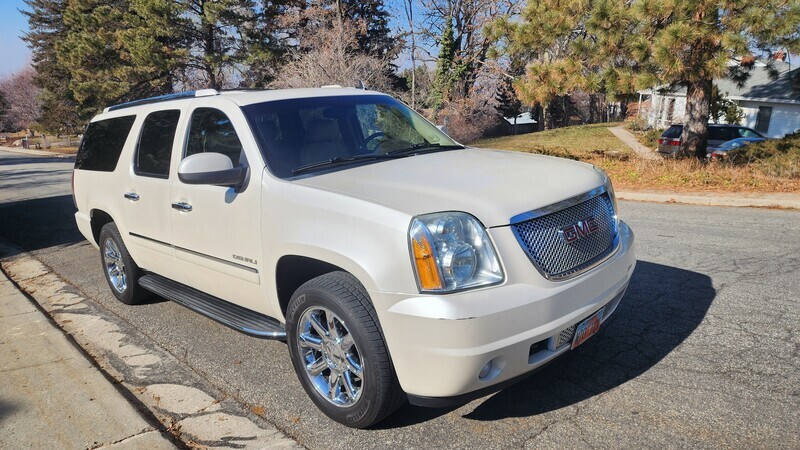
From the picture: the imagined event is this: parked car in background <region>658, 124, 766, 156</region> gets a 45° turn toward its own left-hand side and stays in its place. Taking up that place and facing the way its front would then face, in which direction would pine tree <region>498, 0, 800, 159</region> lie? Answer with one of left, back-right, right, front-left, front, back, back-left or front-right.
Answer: back

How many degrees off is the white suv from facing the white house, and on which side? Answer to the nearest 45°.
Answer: approximately 90° to its left

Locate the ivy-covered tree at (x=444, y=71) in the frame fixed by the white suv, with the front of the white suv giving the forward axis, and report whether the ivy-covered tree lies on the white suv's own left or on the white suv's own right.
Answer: on the white suv's own left

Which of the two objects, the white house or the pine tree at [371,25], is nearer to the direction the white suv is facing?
the white house

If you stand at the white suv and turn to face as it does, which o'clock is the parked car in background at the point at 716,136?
The parked car in background is roughly at 9 o'clock from the white suv.

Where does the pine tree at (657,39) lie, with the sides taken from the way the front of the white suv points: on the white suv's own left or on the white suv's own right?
on the white suv's own left

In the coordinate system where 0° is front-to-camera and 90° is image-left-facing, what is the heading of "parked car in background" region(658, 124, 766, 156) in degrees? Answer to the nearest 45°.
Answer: approximately 225°

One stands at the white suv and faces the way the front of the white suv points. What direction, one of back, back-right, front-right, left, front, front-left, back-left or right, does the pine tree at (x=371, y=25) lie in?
back-left

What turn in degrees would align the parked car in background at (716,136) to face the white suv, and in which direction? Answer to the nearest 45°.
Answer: approximately 135° to its right

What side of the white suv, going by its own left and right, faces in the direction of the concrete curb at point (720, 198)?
left

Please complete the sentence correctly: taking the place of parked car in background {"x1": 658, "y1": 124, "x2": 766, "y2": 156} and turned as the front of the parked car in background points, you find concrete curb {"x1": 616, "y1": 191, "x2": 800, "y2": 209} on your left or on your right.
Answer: on your right

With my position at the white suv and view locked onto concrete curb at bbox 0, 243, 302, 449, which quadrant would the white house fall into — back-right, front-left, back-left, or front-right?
back-right

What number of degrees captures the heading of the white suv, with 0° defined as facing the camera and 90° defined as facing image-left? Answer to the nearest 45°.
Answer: approximately 315°

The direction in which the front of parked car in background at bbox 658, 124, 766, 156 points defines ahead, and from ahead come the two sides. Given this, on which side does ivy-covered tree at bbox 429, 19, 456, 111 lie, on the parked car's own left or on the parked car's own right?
on the parked car's own left
